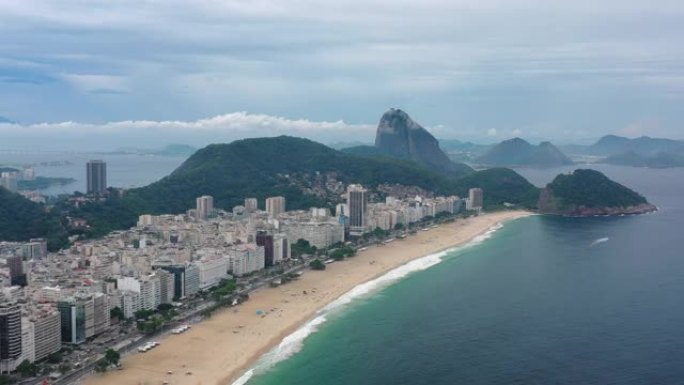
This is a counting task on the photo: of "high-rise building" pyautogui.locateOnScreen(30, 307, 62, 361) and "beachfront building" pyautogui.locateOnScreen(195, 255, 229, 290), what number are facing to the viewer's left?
0

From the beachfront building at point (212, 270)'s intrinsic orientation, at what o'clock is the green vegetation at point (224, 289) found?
The green vegetation is roughly at 1 o'clock from the beachfront building.

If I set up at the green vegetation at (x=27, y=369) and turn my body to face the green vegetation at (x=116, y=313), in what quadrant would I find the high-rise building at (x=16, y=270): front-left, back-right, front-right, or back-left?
front-left

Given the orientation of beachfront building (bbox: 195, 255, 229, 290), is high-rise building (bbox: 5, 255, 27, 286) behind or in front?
behind

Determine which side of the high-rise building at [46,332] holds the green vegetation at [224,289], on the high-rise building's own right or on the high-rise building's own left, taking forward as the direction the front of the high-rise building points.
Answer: on the high-rise building's own left

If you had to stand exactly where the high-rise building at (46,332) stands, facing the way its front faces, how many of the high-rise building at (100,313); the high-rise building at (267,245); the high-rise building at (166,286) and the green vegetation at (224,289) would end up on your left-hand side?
4

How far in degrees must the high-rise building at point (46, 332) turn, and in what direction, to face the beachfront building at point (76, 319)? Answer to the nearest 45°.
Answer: approximately 90° to its left

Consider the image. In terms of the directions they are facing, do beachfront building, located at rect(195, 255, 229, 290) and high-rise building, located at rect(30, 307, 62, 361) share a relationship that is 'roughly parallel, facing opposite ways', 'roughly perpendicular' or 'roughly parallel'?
roughly parallel

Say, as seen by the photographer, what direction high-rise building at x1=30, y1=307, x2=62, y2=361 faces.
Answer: facing the viewer and to the right of the viewer

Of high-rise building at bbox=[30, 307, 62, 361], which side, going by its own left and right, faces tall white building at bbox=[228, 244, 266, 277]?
left

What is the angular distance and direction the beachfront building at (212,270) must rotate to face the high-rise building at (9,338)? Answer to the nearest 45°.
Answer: approximately 90° to its right

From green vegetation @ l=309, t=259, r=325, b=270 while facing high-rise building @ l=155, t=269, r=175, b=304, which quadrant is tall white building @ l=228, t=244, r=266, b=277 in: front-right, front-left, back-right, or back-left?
front-right

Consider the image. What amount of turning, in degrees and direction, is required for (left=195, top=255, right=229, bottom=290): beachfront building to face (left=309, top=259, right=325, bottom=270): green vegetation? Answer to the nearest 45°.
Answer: approximately 90° to its left

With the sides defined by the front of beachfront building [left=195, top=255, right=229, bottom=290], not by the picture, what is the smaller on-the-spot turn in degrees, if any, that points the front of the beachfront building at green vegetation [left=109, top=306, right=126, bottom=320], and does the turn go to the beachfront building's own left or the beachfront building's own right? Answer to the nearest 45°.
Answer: approximately 90° to the beachfront building's own right

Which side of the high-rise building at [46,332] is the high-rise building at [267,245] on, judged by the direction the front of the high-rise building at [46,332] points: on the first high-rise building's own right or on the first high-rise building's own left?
on the first high-rise building's own left

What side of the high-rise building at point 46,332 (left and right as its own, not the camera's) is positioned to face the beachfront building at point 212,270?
left

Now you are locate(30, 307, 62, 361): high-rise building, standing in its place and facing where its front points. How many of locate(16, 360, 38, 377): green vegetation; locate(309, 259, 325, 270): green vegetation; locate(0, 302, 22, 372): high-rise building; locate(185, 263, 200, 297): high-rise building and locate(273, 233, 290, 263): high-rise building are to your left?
3
